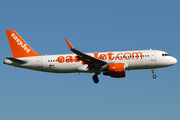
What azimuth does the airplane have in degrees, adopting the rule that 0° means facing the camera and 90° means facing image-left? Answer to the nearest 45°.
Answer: approximately 270°
